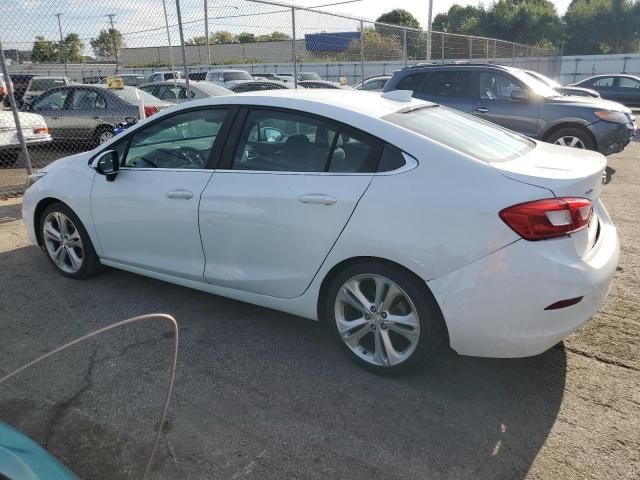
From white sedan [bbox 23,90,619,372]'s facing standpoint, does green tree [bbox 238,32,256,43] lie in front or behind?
in front

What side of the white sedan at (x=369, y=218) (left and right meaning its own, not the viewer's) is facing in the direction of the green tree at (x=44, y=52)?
front

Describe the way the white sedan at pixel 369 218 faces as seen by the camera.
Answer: facing away from the viewer and to the left of the viewer
